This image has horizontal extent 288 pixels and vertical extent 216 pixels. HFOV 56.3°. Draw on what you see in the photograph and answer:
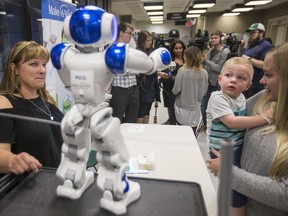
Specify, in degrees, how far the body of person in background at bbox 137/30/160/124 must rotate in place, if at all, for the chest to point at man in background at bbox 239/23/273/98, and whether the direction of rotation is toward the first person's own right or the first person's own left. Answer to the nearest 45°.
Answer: approximately 45° to the first person's own left

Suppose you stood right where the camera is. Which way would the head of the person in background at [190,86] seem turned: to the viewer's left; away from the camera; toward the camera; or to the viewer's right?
away from the camera

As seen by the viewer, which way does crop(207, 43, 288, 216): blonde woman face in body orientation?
to the viewer's left

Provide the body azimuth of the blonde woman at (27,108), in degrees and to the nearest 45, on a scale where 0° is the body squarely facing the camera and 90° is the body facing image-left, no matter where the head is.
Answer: approximately 315°

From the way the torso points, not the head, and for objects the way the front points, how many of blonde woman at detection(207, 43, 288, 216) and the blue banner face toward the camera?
1

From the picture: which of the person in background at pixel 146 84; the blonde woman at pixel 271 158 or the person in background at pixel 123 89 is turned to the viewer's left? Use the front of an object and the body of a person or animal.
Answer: the blonde woman

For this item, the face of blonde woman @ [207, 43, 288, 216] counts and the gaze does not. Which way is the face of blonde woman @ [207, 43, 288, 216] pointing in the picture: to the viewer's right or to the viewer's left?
to the viewer's left

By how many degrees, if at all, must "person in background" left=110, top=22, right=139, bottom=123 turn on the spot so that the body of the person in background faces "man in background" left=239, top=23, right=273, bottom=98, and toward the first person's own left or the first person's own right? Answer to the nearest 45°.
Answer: approximately 45° to the first person's own left

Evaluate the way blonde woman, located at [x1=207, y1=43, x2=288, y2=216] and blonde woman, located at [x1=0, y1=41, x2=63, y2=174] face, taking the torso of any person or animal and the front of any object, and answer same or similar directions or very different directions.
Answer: very different directions

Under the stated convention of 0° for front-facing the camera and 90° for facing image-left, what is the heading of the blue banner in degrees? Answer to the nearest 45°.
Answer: approximately 0°

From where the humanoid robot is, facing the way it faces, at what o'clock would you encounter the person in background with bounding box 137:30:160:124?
The person in background is roughly at 11 o'clock from the humanoid robot.
